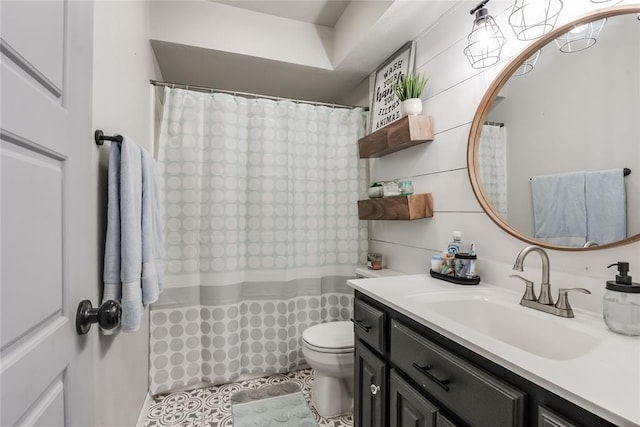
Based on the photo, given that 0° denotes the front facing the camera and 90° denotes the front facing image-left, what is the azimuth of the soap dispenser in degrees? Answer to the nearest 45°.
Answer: approximately 90°

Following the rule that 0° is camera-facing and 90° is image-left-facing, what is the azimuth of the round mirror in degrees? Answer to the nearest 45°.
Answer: approximately 45°

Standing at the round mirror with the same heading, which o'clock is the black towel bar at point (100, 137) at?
The black towel bar is roughly at 12 o'clock from the round mirror.

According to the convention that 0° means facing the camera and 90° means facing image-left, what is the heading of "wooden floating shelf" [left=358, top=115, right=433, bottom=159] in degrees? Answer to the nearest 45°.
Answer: approximately 45°

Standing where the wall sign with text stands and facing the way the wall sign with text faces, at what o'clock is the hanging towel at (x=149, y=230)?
The hanging towel is roughly at 12 o'clock from the wall sign with text.

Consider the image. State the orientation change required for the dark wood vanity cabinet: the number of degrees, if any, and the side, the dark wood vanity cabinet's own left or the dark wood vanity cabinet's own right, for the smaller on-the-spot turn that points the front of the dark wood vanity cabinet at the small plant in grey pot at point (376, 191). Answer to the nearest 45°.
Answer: approximately 90° to the dark wood vanity cabinet's own right
